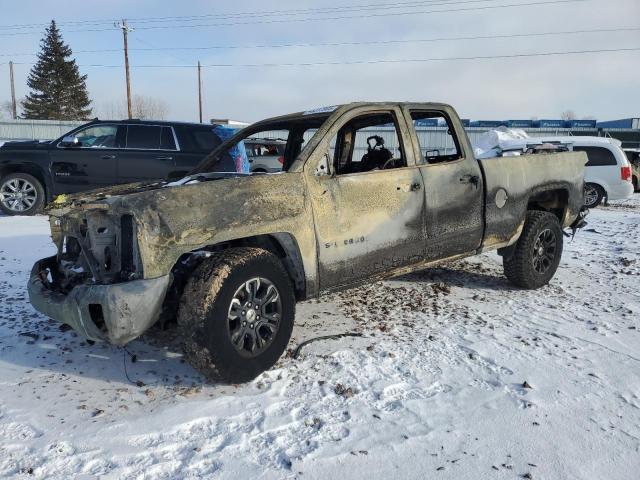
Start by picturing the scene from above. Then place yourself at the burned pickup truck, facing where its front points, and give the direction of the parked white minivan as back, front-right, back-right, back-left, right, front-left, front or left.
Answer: back

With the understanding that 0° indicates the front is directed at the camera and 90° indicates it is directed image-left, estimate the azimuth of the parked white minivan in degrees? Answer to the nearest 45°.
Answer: approximately 90°

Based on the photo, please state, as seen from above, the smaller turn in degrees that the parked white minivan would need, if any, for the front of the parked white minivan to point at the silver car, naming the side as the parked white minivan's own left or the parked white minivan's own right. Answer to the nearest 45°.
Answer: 0° — it already faces it

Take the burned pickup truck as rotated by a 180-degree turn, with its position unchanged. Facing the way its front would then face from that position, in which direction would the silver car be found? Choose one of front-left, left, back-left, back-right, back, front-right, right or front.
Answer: front-left

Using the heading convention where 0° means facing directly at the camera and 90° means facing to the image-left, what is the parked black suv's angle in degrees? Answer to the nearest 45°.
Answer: approximately 90°

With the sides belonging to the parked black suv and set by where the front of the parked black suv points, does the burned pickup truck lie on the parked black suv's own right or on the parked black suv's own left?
on the parked black suv's own left

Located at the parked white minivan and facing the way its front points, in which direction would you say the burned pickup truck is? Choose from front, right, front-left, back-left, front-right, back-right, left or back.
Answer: left

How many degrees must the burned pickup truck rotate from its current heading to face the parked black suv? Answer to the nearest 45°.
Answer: approximately 90° to its right
